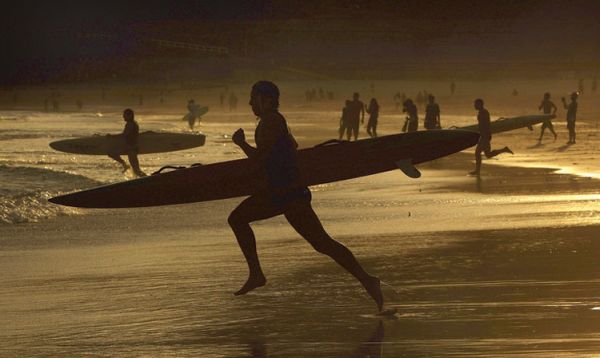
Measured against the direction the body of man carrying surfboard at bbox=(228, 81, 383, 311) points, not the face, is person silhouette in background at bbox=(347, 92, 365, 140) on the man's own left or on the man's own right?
on the man's own right

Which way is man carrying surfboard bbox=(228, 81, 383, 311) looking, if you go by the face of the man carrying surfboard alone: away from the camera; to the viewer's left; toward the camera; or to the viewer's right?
to the viewer's left

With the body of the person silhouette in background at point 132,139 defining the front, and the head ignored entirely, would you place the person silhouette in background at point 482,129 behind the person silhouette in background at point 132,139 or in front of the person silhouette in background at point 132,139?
behind

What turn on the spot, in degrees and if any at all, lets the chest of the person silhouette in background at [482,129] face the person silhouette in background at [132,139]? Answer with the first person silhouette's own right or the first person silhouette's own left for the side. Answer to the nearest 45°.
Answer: approximately 45° to the first person silhouette's own left

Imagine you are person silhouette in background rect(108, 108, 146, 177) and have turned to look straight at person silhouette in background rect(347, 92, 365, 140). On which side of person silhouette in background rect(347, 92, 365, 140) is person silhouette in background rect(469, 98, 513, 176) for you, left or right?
right

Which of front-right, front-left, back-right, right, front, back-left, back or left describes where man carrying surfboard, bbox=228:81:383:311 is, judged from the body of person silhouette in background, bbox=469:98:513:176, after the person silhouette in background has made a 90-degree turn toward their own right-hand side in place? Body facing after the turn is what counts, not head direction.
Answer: back

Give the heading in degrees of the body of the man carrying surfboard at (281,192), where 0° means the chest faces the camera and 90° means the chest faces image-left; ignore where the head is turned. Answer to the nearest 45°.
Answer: approximately 90°

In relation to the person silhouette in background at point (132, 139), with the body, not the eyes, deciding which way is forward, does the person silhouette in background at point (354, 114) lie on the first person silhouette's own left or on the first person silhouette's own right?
on the first person silhouette's own right

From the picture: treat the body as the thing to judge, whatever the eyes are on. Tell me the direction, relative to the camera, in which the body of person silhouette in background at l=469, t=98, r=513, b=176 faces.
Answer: to the viewer's left

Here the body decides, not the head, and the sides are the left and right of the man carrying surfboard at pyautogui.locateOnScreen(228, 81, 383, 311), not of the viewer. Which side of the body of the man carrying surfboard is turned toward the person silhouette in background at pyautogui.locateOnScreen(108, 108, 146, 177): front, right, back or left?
right
